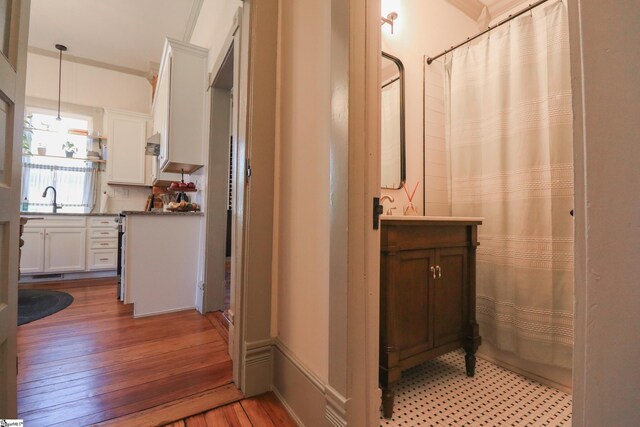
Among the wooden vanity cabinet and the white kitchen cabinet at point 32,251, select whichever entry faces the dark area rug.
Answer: the white kitchen cabinet

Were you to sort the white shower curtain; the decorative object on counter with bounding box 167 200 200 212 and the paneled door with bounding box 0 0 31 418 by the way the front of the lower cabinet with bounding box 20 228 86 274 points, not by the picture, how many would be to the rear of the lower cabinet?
0

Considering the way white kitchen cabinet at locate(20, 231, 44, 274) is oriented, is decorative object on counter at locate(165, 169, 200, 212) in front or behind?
in front

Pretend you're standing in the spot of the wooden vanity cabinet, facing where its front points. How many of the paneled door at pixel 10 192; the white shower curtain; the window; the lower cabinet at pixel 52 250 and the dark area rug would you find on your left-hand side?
1

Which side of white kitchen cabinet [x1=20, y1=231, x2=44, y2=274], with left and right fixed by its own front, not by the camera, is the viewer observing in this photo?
front

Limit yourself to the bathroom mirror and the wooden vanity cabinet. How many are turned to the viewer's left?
0

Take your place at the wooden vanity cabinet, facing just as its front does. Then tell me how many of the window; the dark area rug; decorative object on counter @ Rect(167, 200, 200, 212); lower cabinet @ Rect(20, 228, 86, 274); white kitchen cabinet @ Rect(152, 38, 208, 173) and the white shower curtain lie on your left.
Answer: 1

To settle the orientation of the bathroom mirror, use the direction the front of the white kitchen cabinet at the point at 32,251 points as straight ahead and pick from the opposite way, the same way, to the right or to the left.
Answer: the same way

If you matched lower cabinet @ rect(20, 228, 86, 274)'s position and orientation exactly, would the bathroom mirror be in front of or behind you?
in front

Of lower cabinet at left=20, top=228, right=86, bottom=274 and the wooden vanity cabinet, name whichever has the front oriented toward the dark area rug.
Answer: the lower cabinet

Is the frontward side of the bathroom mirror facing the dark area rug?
no

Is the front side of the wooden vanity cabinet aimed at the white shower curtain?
no

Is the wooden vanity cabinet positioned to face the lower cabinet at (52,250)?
no

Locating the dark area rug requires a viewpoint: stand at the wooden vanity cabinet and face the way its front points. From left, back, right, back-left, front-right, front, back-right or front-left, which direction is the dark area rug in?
back-right

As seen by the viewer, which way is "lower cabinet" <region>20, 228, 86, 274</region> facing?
toward the camera

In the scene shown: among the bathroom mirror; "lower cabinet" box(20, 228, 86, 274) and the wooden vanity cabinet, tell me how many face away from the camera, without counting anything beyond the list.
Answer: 0

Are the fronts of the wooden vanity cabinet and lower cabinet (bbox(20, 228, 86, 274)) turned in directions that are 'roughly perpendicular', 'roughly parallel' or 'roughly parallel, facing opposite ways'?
roughly parallel

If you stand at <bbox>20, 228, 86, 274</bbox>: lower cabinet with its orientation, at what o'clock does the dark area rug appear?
The dark area rug is roughly at 12 o'clock from the lower cabinet.
